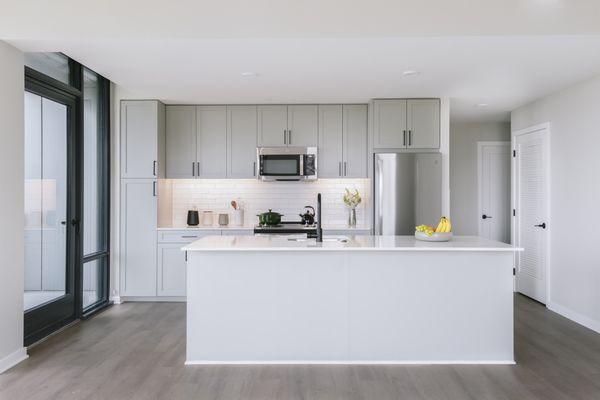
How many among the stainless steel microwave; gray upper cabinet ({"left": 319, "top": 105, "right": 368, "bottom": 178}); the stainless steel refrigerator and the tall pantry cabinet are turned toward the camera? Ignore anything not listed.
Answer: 4

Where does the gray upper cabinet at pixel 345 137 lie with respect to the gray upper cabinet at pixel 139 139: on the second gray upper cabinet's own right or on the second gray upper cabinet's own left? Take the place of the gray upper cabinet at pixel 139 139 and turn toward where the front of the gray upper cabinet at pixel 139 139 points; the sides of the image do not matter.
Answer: on the second gray upper cabinet's own left

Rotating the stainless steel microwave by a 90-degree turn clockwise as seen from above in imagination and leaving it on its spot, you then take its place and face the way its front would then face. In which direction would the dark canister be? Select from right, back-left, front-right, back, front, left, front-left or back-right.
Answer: front

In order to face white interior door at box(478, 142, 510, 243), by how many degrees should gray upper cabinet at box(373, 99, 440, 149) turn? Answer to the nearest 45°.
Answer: approximately 135° to its left

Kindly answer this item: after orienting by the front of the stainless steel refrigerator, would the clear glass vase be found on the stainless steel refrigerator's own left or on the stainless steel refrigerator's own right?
on the stainless steel refrigerator's own right

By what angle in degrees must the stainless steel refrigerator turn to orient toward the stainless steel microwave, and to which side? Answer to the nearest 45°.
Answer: approximately 90° to its right

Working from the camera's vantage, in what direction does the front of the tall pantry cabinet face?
facing the viewer

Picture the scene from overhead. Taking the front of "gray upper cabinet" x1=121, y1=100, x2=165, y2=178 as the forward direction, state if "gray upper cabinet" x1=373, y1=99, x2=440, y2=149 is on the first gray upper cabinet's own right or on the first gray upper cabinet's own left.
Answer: on the first gray upper cabinet's own left

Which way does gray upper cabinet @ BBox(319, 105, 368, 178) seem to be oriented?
toward the camera

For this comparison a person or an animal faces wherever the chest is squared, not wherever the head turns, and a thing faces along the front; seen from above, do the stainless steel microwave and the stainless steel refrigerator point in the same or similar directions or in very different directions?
same or similar directions

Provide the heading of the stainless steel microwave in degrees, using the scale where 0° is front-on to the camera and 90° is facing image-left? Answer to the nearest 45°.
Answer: approximately 0°

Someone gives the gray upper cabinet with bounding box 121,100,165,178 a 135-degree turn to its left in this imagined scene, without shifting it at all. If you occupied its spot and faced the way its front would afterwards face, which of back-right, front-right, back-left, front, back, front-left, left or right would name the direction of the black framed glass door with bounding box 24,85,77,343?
back

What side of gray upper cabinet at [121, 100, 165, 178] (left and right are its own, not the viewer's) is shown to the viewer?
front
